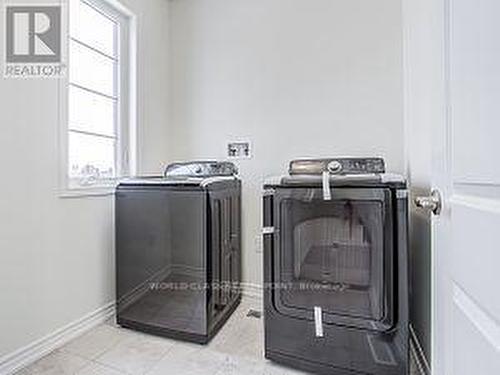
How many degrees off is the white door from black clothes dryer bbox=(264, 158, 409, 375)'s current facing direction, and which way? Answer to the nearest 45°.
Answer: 0° — it already faces it

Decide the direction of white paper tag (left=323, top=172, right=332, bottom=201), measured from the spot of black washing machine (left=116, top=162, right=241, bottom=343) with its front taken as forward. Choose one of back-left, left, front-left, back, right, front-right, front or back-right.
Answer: left

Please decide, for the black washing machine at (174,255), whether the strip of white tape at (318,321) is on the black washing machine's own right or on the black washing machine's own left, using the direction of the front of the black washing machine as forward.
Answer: on the black washing machine's own left

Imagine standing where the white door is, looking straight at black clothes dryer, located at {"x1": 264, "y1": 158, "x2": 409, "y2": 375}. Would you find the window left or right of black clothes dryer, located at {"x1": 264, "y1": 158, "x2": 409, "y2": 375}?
left

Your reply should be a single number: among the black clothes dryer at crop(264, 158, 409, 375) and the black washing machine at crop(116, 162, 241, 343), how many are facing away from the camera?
0

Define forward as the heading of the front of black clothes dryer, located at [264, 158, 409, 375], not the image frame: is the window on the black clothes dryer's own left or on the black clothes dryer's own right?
on the black clothes dryer's own right

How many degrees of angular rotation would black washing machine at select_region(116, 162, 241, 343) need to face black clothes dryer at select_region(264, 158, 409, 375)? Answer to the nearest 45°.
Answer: approximately 90° to its left

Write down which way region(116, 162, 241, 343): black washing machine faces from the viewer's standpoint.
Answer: facing the viewer and to the left of the viewer

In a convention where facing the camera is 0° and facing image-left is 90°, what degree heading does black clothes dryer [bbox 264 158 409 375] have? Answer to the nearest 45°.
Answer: approximately 0°

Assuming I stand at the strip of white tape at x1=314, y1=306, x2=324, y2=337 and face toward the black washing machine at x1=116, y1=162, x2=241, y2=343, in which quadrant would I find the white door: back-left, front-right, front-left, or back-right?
back-left

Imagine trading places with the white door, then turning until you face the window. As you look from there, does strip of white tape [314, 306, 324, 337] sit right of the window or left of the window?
right
